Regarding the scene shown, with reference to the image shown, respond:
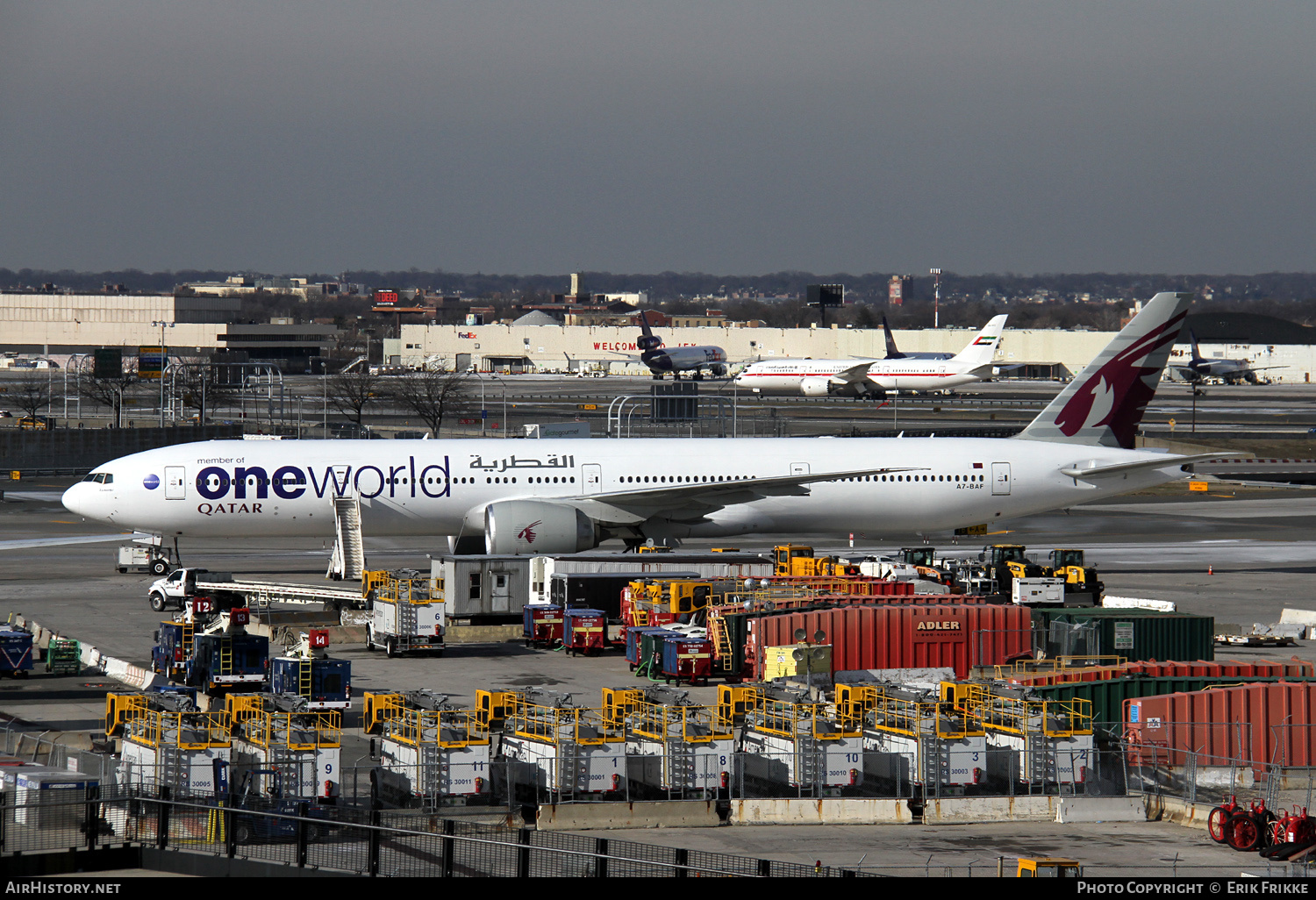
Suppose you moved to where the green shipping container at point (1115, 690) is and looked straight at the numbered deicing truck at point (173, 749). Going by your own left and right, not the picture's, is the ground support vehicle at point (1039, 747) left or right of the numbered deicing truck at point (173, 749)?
left

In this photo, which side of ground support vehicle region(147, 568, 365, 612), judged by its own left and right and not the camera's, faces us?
left
